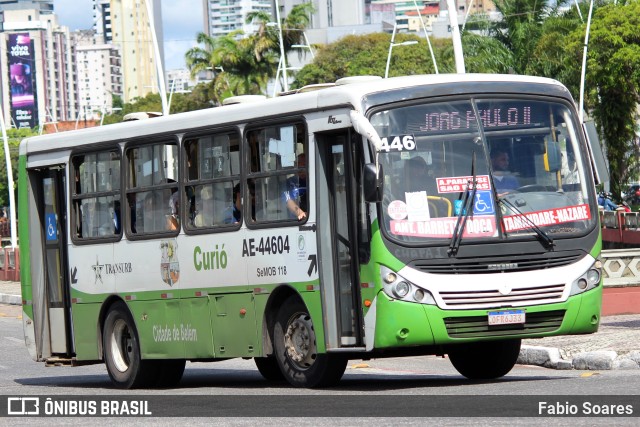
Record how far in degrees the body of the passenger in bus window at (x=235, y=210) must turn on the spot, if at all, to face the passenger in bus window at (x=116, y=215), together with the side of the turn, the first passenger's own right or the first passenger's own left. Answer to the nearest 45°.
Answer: approximately 180°

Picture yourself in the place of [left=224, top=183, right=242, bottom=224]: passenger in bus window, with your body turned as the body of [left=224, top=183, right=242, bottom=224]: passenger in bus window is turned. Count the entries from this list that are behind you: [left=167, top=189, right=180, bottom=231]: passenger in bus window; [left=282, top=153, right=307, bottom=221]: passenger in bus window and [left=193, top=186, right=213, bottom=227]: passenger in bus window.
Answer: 2

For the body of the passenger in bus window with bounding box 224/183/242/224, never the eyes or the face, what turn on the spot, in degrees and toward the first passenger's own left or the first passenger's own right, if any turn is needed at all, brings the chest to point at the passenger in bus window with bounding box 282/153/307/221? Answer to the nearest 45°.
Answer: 0° — they already face them

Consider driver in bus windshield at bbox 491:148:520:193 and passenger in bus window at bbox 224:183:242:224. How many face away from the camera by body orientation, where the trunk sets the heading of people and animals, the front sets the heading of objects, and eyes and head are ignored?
0

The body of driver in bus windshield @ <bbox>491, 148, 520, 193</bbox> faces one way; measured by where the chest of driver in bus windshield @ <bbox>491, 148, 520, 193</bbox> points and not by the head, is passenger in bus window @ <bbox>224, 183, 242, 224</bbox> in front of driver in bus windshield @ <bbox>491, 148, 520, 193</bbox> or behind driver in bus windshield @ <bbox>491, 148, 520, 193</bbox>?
behind

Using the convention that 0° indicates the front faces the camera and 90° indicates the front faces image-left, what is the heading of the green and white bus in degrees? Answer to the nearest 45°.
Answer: approximately 315°

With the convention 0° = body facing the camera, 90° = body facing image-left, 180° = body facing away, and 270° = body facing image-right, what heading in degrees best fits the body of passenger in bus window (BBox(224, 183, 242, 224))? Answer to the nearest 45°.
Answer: approximately 315°

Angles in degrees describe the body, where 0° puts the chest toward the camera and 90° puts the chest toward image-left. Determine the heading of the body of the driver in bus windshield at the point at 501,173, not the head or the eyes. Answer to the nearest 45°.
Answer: approximately 315°

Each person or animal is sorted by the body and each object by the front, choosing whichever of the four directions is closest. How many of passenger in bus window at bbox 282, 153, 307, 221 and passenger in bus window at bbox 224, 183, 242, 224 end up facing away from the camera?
0

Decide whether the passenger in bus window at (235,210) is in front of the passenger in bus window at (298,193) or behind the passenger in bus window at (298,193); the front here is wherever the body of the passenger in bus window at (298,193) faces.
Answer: behind
